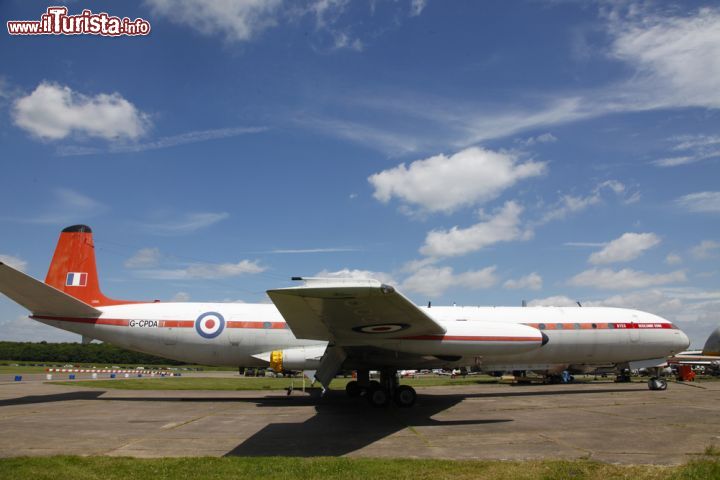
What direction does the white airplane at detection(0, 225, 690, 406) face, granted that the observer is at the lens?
facing to the right of the viewer
